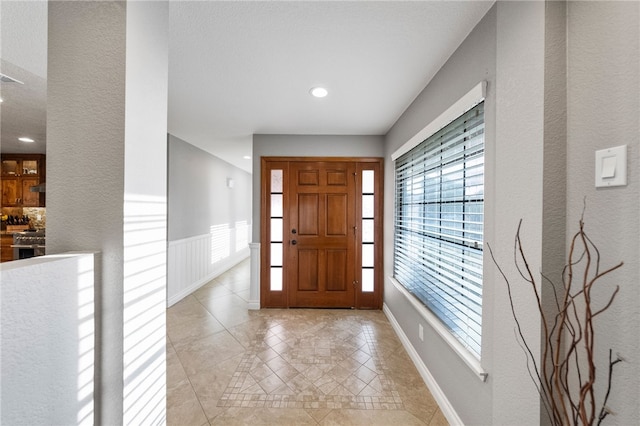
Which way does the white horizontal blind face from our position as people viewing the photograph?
facing to the left of the viewer

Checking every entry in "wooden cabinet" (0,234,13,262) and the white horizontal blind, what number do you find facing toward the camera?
1

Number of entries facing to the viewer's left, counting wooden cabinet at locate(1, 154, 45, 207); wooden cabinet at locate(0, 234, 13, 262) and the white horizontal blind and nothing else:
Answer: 1

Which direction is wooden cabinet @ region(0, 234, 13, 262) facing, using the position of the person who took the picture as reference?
facing the viewer

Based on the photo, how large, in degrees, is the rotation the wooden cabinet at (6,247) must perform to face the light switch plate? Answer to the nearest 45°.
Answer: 0° — it already faces it

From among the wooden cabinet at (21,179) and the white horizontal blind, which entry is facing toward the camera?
the wooden cabinet

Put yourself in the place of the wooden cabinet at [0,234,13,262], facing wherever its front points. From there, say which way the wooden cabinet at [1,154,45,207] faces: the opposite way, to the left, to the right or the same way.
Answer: the same way

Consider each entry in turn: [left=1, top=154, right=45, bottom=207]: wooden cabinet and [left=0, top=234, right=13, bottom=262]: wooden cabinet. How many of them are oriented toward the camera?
2

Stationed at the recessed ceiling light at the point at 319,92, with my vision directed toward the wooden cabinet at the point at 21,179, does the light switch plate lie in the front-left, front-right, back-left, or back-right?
back-left

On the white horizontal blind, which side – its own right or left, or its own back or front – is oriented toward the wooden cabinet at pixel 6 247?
front

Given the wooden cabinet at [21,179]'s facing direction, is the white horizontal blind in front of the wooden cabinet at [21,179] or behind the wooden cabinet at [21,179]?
in front

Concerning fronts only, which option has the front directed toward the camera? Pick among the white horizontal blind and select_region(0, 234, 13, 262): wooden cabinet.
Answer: the wooden cabinet

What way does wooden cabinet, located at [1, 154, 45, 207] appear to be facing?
toward the camera

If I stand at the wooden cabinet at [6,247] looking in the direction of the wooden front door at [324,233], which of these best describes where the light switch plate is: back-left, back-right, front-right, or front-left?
front-right

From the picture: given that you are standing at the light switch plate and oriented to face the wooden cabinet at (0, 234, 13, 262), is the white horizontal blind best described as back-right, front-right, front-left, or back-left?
front-right
